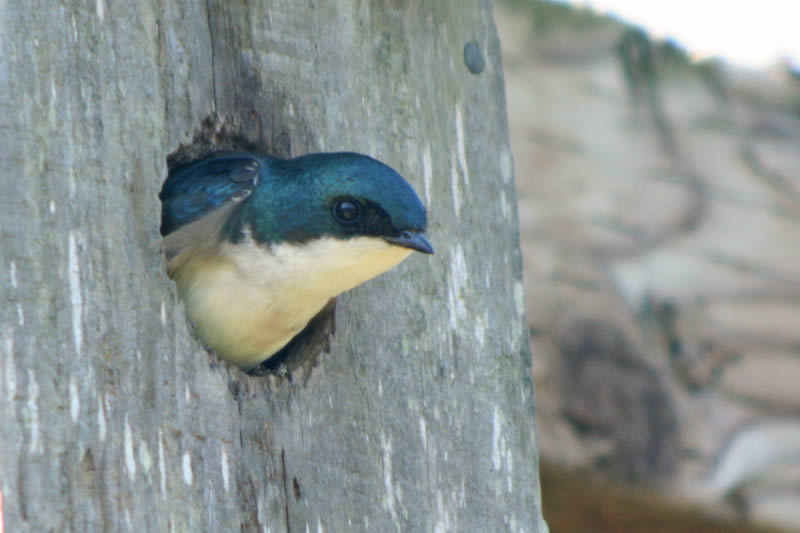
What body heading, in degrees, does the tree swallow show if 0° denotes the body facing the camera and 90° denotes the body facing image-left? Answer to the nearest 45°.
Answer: approximately 270°
